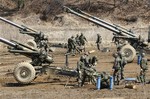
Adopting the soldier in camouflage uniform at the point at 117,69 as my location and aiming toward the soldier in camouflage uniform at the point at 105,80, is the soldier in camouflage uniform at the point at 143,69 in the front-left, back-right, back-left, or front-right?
back-left

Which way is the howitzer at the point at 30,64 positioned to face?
to the viewer's left

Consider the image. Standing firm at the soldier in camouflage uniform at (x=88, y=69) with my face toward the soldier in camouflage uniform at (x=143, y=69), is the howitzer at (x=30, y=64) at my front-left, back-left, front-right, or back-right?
back-left

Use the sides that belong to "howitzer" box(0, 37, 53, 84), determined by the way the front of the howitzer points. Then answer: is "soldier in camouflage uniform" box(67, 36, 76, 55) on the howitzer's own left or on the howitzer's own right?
on the howitzer's own right

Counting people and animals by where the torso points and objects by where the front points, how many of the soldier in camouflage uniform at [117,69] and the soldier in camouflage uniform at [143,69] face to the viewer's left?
2

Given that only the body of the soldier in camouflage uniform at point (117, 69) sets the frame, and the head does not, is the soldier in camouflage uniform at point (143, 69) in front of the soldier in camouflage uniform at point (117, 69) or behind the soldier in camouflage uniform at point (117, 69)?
behind

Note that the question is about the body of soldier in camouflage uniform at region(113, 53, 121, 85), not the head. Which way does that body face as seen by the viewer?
to the viewer's left

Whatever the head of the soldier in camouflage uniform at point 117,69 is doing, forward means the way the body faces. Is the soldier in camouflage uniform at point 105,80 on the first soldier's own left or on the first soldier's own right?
on the first soldier's own left

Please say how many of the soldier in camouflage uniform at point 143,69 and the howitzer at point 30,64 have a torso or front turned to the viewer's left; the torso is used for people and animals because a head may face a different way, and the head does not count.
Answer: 2

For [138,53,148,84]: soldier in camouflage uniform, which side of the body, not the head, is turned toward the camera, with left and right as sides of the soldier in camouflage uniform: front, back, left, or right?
left
